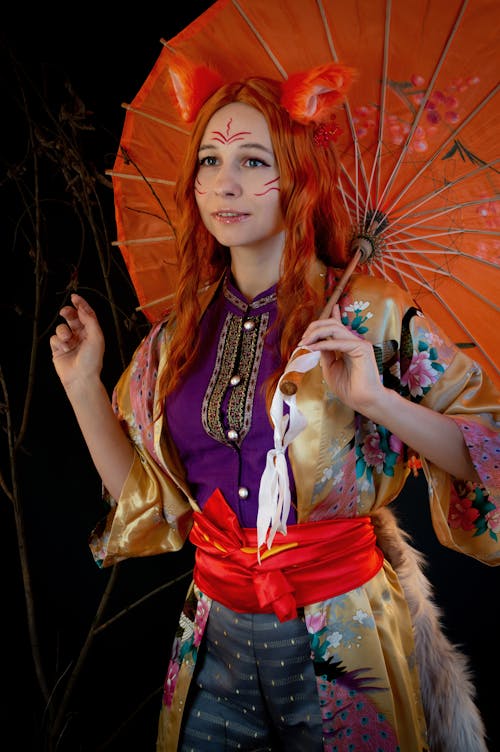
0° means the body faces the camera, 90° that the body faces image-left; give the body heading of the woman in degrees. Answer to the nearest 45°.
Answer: approximately 45°
